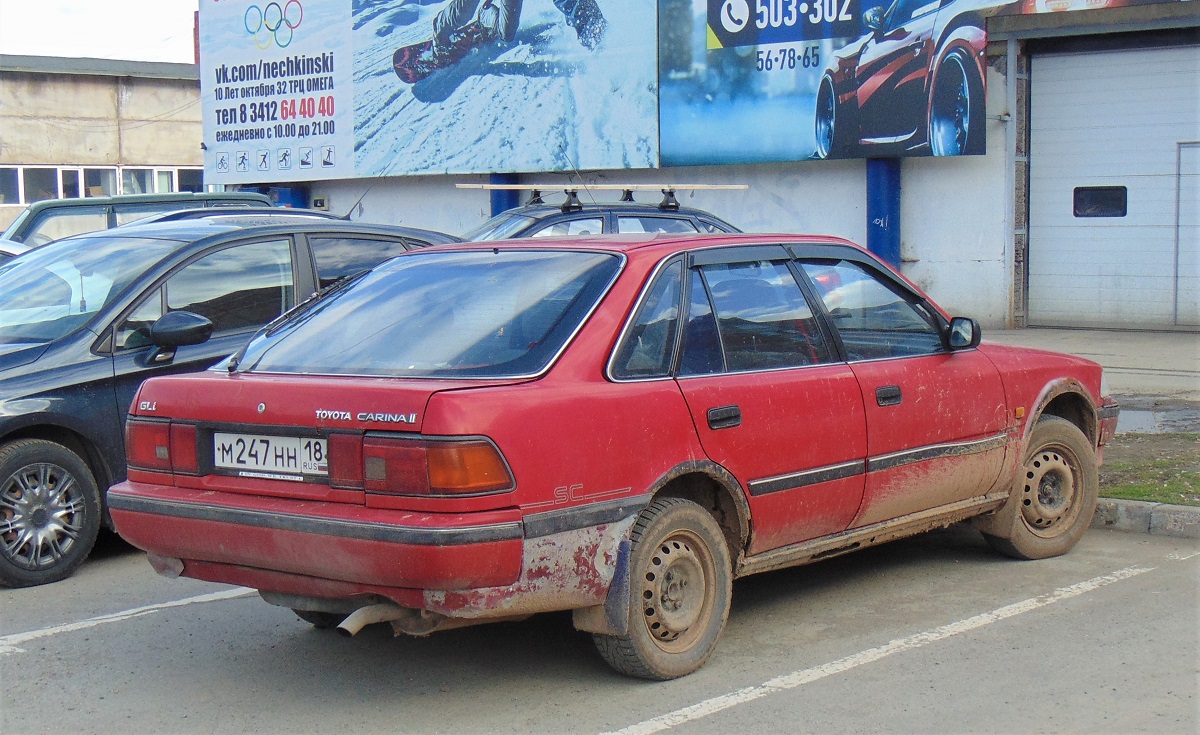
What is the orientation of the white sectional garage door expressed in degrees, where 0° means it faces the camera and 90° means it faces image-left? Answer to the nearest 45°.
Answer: approximately 0°

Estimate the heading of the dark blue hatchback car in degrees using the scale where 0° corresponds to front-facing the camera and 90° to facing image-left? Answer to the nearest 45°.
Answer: approximately 45°

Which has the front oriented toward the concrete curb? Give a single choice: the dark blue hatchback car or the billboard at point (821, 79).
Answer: the billboard

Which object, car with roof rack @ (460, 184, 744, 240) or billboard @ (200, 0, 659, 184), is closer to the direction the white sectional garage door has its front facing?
the car with roof rack

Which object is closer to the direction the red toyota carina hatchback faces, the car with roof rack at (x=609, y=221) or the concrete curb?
the concrete curb

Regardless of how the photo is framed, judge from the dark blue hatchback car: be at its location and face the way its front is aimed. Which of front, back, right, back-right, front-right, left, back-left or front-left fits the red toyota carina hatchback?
left

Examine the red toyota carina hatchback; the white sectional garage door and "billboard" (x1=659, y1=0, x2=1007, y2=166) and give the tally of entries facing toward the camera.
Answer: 2

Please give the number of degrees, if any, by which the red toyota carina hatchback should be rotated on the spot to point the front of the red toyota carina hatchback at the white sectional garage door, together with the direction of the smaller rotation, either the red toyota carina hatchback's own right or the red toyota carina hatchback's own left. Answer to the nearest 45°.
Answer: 0° — it already faces it

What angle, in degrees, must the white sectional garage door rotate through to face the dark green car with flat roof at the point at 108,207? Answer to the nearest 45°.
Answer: approximately 45° to its right

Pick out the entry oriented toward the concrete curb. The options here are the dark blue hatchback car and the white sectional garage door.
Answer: the white sectional garage door

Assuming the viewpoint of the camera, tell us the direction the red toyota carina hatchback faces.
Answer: facing away from the viewer and to the right of the viewer

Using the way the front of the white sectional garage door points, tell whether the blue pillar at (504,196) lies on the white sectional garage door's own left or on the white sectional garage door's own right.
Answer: on the white sectional garage door's own right
